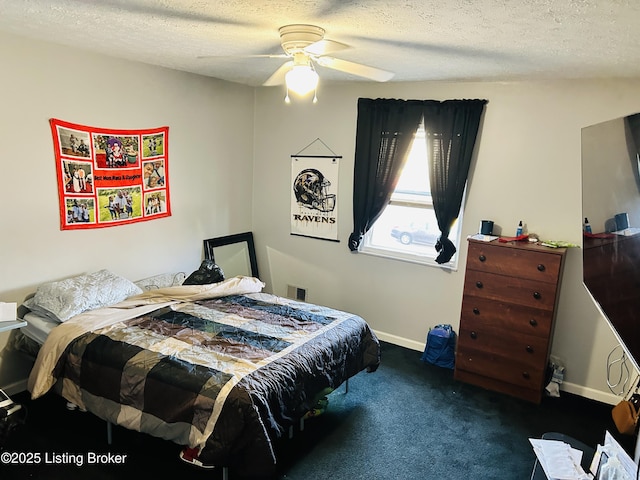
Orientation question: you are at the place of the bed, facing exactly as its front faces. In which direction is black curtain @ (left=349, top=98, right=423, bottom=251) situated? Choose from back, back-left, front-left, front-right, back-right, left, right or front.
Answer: left

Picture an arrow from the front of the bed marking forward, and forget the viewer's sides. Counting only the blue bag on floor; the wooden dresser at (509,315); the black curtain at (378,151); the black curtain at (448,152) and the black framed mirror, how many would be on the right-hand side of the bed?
0

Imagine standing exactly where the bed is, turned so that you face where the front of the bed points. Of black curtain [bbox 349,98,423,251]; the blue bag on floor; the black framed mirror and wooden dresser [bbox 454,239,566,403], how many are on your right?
0

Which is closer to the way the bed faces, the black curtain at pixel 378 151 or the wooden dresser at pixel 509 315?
the wooden dresser

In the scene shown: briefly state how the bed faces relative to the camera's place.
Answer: facing the viewer and to the right of the viewer

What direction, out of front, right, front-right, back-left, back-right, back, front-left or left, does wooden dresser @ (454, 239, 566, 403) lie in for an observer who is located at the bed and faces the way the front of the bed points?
front-left

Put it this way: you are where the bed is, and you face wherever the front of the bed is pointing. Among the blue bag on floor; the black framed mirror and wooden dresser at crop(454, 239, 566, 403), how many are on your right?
0

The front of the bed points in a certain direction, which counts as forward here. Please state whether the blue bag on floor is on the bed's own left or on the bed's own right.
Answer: on the bed's own left

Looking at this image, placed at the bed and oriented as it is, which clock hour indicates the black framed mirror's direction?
The black framed mirror is roughly at 8 o'clock from the bed.

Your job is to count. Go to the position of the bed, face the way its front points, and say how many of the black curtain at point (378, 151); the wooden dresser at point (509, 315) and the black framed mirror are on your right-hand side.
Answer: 0

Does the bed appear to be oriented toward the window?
no

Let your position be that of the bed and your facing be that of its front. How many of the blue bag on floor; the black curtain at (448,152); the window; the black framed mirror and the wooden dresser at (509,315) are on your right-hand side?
0

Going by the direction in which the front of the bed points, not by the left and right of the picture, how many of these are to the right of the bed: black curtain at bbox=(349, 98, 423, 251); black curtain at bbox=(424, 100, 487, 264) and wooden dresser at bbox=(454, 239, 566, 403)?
0
